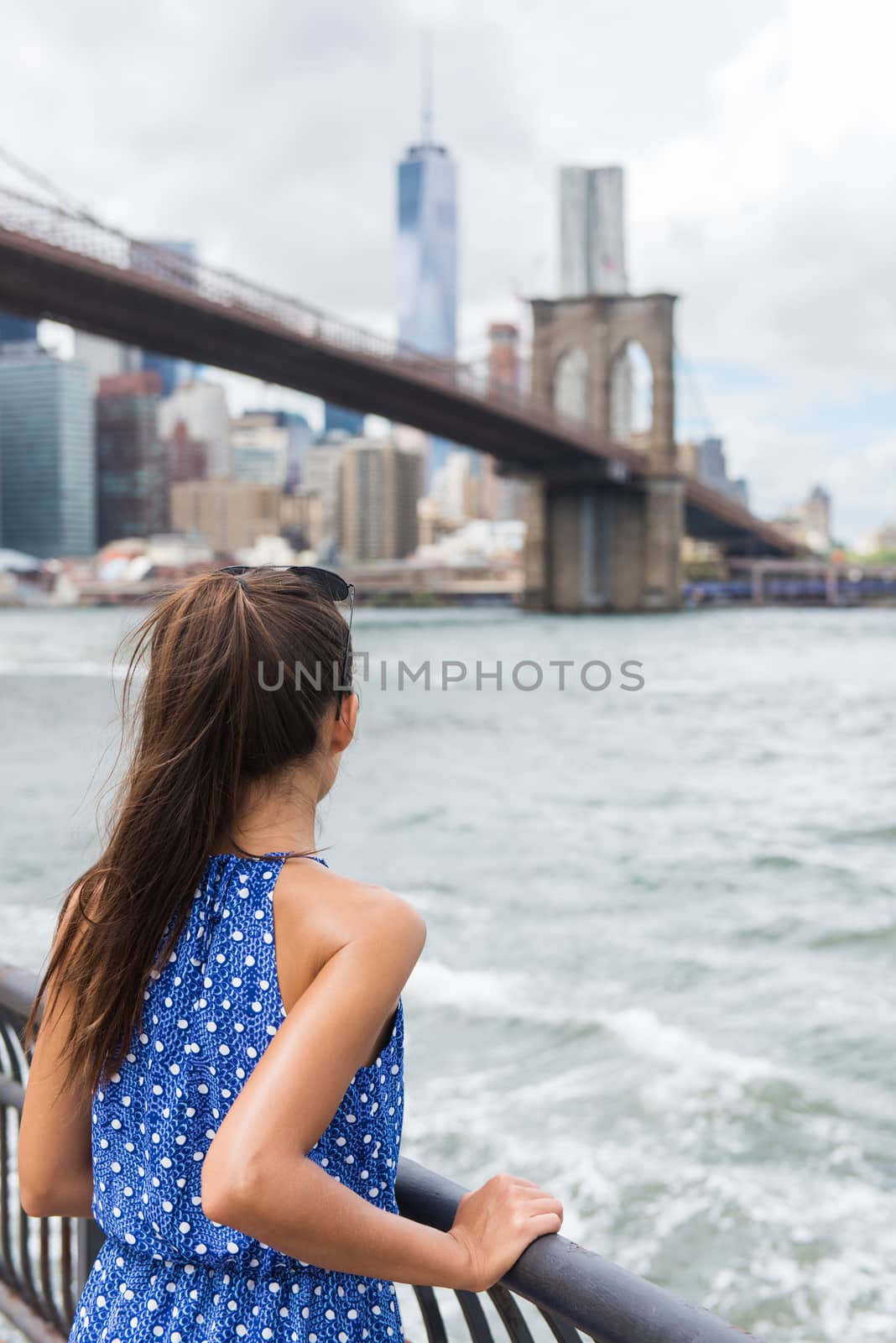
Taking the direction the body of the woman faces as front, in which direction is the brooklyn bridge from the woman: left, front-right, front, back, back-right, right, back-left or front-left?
front-left

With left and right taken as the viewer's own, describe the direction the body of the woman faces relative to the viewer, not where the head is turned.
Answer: facing away from the viewer and to the right of the viewer

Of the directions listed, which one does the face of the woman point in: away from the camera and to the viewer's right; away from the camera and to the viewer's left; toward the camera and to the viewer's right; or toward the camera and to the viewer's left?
away from the camera and to the viewer's right
